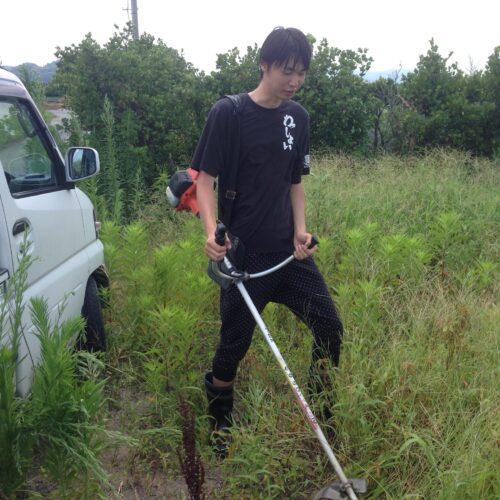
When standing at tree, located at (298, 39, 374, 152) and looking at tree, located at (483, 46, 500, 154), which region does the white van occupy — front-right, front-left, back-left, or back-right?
back-right

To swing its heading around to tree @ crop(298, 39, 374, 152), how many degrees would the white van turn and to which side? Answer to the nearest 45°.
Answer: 0° — it already faces it

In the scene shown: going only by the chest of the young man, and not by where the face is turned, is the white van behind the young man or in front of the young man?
behind

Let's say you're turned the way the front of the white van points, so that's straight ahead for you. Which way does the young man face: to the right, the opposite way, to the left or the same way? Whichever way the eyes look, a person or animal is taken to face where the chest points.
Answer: to the right

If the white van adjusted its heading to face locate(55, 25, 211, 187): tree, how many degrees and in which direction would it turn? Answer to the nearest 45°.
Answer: approximately 45° to its left
